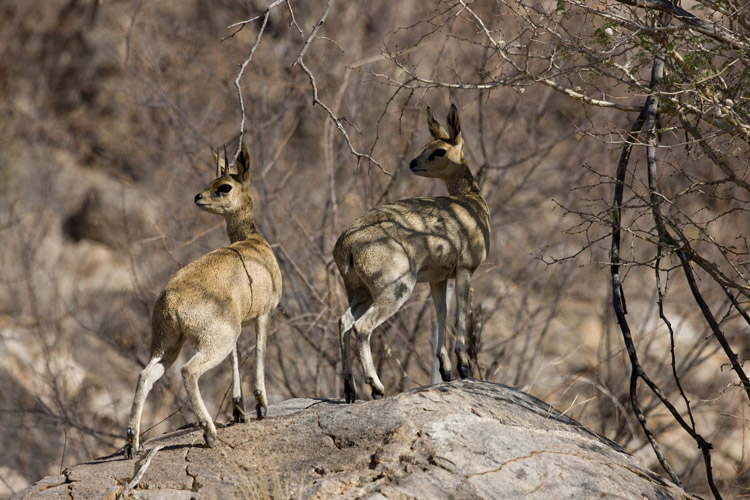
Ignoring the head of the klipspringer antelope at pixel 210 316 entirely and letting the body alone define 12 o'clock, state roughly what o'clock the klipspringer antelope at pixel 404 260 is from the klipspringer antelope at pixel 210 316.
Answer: the klipspringer antelope at pixel 404 260 is roughly at 1 o'clock from the klipspringer antelope at pixel 210 316.

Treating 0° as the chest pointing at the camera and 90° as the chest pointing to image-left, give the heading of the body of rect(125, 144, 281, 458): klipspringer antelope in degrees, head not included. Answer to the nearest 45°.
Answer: approximately 225°

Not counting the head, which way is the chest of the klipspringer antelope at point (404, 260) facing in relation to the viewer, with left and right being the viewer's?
facing away from the viewer and to the right of the viewer

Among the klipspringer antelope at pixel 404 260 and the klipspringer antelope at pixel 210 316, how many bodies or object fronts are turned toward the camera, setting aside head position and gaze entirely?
0
